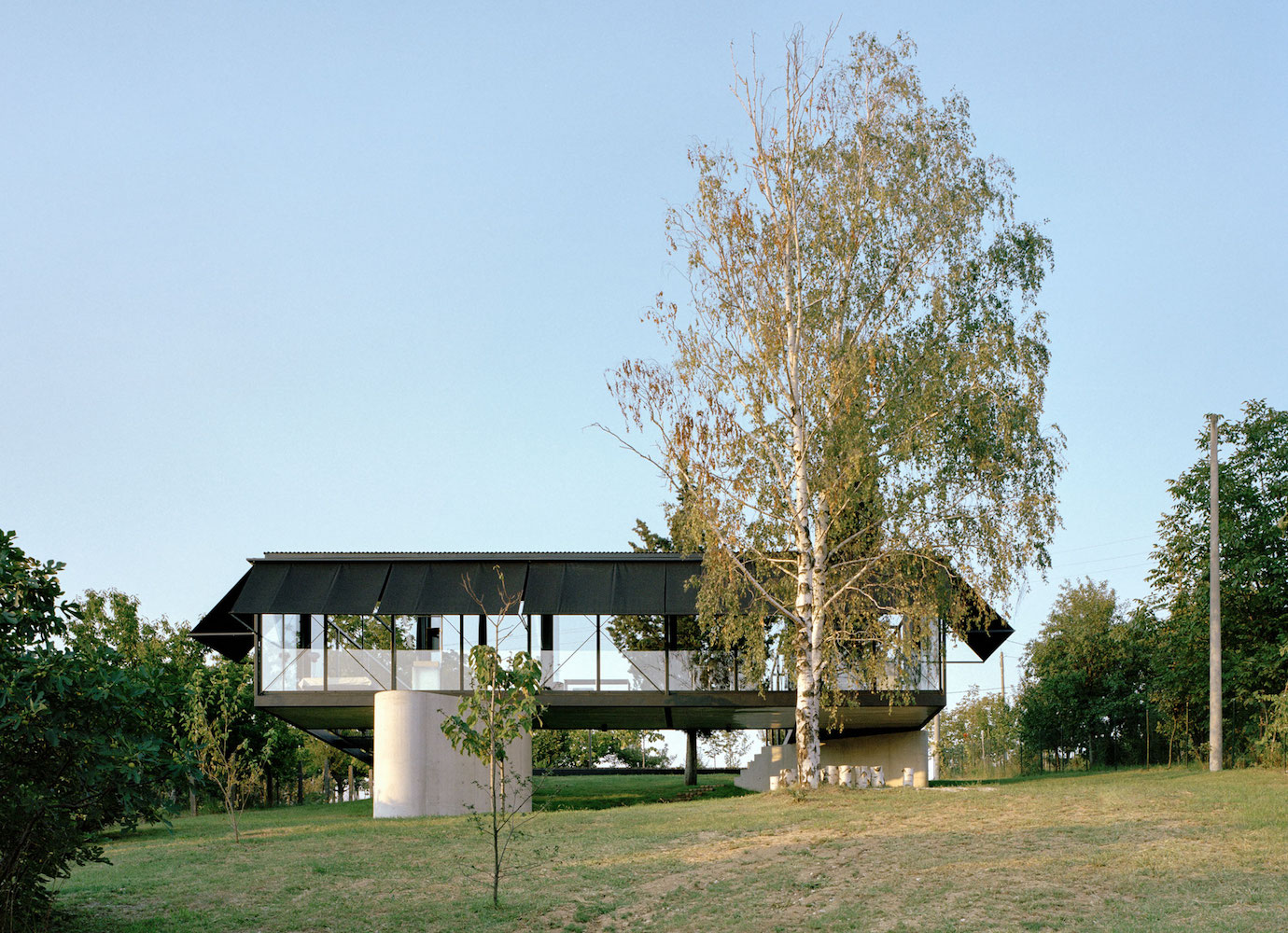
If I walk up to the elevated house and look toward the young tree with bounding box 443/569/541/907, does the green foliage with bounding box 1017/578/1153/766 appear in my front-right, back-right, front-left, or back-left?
back-left

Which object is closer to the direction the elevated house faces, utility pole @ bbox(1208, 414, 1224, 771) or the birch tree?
the birch tree

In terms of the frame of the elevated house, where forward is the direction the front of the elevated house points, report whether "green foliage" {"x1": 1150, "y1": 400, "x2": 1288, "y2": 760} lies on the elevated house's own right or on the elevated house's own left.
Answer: on the elevated house's own left

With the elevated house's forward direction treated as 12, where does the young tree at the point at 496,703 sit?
The young tree is roughly at 12 o'clock from the elevated house.

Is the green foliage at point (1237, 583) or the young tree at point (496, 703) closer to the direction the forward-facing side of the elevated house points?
the young tree

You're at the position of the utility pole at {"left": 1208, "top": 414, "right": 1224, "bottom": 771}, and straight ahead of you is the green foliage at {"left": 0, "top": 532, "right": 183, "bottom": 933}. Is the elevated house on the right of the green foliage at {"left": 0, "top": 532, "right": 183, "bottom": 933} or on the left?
right

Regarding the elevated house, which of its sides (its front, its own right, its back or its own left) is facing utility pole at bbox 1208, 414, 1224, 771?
left

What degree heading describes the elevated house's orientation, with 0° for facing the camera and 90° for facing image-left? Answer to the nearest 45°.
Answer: approximately 0°
